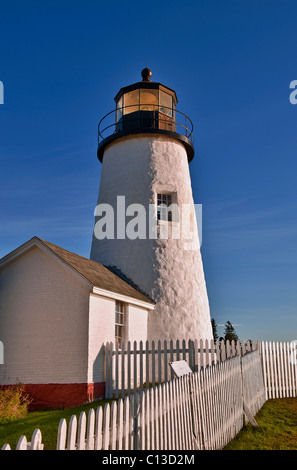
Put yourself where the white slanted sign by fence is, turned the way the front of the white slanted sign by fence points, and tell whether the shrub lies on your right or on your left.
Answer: on your right

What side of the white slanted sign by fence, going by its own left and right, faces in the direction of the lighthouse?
back

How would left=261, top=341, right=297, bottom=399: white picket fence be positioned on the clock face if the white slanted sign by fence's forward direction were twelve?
The white picket fence is roughly at 9 o'clock from the white slanted sign by fence.

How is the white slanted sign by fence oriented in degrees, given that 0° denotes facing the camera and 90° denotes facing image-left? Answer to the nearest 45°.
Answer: approximately 0°
